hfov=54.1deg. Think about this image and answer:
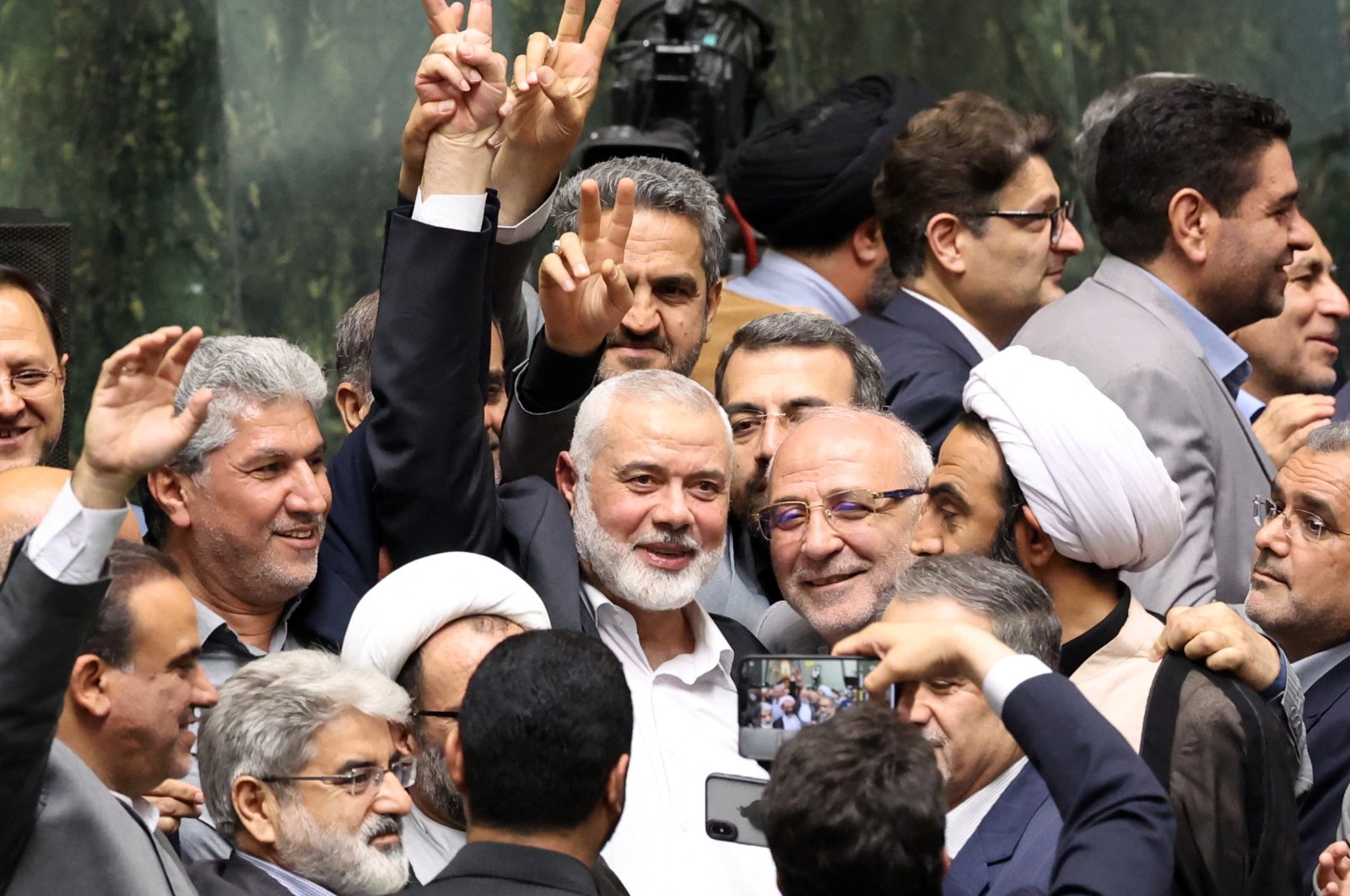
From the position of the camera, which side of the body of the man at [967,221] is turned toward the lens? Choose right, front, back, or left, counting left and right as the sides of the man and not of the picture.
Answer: right

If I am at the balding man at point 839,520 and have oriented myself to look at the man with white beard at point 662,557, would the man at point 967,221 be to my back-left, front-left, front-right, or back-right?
back-right

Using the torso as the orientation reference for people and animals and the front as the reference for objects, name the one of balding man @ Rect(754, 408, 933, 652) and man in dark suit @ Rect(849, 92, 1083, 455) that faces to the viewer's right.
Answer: the man in dark suit

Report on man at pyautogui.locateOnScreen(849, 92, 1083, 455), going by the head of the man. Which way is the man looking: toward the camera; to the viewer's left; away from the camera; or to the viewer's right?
to the viewer's right

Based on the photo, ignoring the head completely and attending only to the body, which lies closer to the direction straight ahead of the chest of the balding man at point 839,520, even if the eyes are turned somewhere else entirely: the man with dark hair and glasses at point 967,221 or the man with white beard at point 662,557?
the man with white beard

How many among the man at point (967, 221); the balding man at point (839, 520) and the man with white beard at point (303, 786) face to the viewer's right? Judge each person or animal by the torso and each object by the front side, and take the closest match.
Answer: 2

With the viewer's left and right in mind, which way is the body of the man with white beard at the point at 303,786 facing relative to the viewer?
facing to the right of the viewer

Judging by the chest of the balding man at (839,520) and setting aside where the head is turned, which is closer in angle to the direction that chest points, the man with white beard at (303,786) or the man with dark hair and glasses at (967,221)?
the man with white beard
